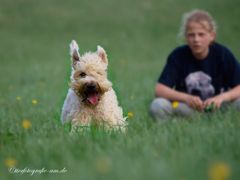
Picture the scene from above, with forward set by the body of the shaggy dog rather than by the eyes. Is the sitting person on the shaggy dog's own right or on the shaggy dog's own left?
on the shaggy dog's own left

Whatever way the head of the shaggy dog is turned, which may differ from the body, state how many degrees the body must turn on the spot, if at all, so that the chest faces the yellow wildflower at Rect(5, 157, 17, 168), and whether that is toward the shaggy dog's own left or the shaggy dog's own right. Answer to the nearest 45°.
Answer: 0° — it already faces it

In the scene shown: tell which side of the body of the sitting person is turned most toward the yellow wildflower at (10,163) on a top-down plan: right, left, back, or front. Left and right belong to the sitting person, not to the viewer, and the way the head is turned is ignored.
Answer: front

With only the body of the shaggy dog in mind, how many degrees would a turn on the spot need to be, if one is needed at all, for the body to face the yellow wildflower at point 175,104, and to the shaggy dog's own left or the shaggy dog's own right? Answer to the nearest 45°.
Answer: approximately 135° to the shaggy dog's own left

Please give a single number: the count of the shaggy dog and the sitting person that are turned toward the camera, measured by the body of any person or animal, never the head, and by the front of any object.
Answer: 2

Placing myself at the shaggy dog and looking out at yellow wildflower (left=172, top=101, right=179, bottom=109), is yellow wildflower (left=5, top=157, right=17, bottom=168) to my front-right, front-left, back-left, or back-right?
back-right

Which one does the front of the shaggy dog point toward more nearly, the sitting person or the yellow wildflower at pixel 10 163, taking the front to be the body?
the yellow wildflower

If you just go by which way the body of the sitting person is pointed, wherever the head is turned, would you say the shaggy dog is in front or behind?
in front

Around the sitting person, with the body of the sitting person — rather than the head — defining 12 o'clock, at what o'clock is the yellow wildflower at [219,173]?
The yellow wildflower is roughly at 12 o'clock from the sitting person.

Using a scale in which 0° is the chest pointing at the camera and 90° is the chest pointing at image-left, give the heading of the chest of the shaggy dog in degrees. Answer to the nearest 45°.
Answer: approximately 0°
